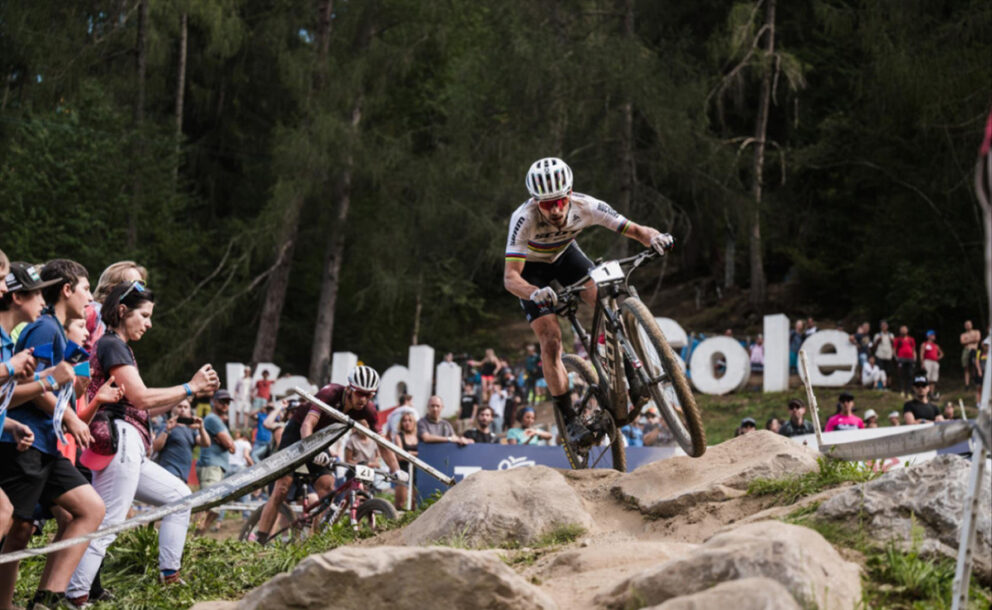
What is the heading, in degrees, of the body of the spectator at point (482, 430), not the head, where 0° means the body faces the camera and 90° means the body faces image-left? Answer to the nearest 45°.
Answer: approximately 0°

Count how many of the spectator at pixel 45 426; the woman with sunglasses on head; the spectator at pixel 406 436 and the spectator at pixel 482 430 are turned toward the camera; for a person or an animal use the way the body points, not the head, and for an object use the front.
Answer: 2

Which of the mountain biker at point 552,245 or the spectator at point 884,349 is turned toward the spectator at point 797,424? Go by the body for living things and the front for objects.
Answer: the spectator at point 884,349

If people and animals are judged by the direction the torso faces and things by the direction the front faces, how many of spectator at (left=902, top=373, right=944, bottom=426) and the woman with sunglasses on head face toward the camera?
1

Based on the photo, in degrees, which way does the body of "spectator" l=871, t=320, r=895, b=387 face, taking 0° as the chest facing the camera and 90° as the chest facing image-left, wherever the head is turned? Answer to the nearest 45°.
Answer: approximately 0°

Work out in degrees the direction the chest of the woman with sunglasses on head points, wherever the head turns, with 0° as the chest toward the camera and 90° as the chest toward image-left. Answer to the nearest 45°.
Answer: approximately 270°

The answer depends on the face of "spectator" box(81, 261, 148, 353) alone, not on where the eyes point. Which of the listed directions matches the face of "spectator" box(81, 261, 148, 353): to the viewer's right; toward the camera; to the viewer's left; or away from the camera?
to the viewer's right

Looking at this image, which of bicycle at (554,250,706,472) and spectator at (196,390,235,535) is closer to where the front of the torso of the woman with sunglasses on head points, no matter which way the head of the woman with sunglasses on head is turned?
the bicycle

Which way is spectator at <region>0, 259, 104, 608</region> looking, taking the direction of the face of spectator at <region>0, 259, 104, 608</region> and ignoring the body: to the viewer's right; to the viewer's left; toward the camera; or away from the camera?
to the viewer's right

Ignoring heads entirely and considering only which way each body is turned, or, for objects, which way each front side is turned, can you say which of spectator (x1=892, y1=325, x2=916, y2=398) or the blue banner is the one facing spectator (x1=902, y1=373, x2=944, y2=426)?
spectator (x1=892, y1=325, x2=916, y2=398)
